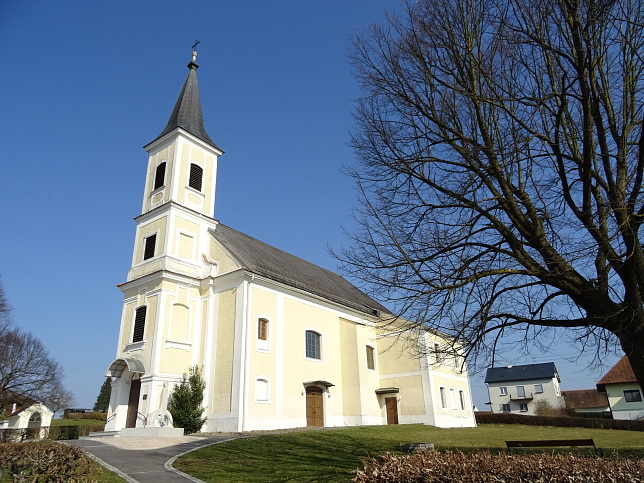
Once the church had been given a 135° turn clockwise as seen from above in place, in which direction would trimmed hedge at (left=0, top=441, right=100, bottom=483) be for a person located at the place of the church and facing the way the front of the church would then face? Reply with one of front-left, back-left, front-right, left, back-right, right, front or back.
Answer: back

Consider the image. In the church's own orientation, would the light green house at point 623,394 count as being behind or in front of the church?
behind

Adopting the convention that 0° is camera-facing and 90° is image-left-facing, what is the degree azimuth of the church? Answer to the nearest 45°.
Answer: approximately 45°

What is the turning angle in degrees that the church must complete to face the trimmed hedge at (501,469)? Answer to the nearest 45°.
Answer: approximately 45° to its left

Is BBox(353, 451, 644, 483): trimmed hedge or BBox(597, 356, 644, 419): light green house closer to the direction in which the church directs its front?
the trimmed hedge

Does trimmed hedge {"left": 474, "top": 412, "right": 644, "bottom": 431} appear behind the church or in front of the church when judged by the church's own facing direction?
behind
